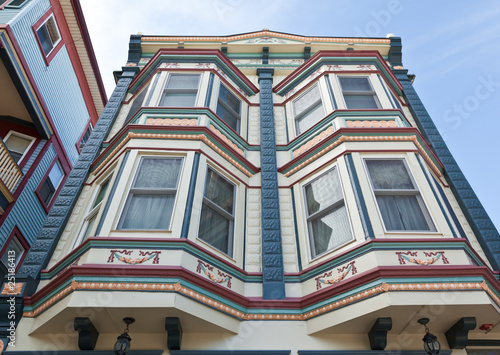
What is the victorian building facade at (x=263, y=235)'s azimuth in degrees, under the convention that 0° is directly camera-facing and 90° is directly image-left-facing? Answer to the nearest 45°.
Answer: approximately 0°

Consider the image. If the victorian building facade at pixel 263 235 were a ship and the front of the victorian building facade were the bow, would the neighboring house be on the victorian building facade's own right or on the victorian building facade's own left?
on the victorian building facade's own right
